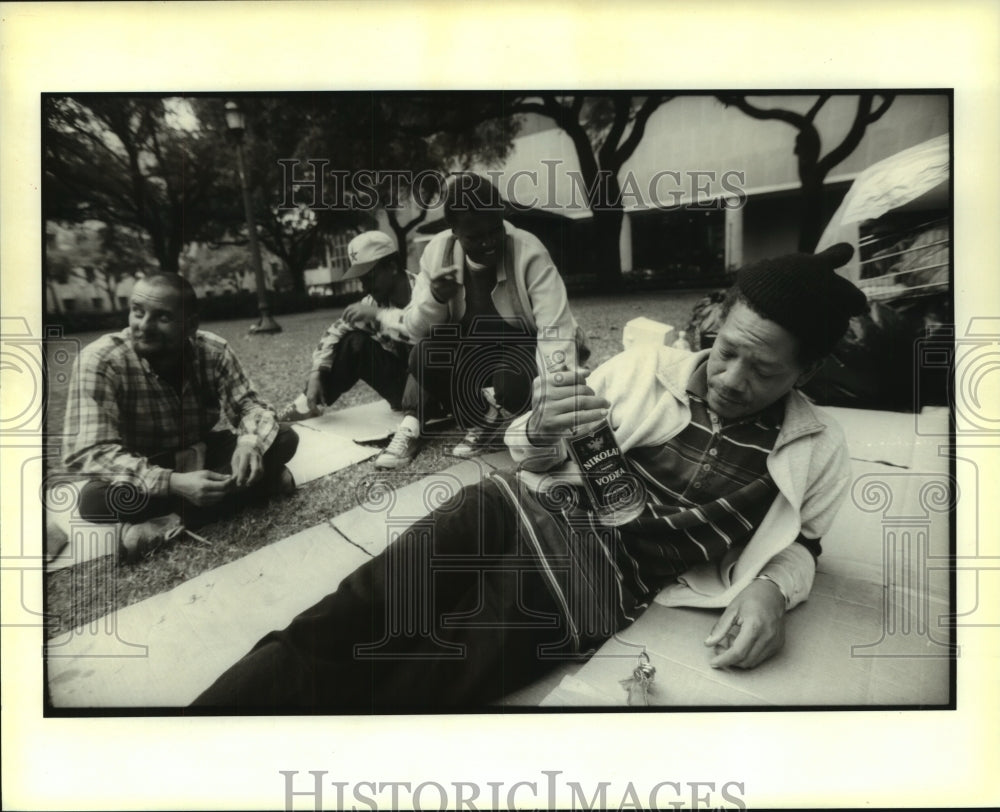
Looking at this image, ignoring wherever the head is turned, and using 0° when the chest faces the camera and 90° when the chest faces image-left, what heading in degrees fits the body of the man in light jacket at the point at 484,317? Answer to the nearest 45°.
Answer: approximately 0°

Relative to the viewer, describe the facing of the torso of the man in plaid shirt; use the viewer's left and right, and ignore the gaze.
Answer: facing the viewer and to the right of the viewer

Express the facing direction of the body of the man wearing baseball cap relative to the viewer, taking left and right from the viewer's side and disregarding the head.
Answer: facing the viewer and to the left of the viewer

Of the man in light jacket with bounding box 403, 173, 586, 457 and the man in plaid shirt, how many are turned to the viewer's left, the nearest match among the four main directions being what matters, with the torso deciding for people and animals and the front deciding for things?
0

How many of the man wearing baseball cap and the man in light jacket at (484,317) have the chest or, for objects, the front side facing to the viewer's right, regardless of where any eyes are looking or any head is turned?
0

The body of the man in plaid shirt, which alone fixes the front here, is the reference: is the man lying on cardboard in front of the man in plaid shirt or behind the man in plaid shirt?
in front
